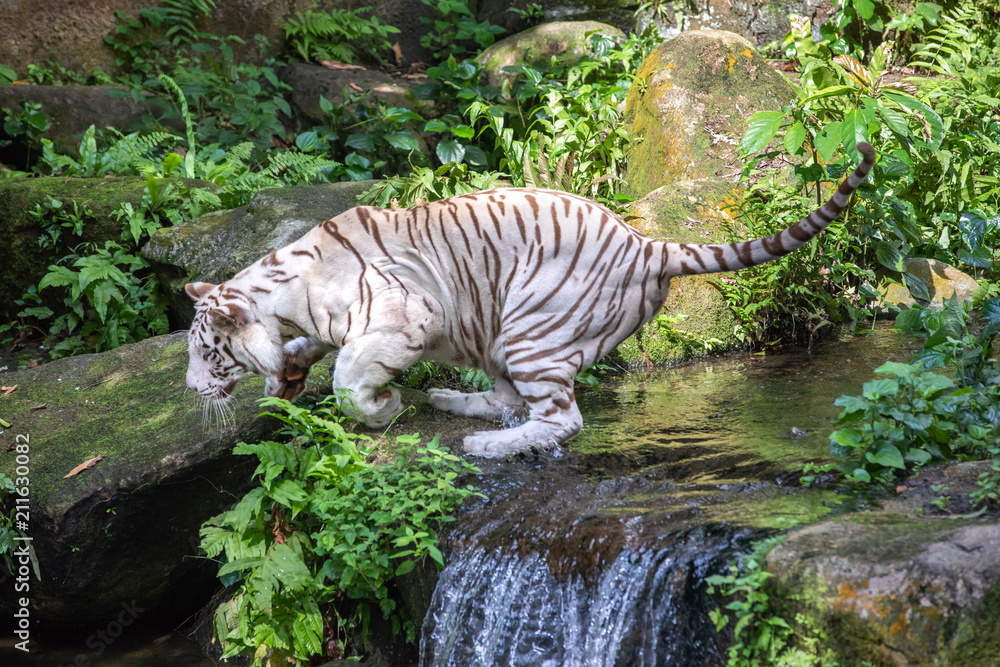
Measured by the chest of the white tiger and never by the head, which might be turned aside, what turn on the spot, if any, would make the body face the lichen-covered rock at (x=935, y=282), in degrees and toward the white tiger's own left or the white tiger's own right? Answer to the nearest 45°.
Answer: approximately 135° to the white tiger's own right

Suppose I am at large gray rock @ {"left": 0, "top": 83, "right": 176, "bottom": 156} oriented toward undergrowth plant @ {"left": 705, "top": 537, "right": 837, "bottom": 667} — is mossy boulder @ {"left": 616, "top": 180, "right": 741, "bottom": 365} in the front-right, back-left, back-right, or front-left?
front-left

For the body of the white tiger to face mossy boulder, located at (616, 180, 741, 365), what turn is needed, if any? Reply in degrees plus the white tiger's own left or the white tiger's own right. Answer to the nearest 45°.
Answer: approximately 135° to the white tiger's own right

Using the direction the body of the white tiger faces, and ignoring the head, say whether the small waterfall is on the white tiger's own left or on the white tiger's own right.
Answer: on the white tiger's own left

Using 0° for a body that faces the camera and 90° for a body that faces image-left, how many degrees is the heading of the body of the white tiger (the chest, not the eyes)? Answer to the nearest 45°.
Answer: approximately 90°

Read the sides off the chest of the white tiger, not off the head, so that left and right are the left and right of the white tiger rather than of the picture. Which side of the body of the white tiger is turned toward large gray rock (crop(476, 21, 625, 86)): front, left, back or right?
right

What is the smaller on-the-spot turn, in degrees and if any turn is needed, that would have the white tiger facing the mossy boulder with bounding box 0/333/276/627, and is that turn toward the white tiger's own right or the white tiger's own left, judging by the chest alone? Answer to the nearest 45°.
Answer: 0° — it already faces it

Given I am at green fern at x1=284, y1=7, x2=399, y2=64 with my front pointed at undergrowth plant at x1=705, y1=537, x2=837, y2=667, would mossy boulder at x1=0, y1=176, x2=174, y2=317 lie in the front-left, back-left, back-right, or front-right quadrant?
front-right

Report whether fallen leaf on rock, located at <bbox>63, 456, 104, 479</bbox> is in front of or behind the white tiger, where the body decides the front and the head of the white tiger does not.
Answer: in front

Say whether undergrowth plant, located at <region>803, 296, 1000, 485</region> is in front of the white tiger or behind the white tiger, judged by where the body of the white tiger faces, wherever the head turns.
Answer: behind

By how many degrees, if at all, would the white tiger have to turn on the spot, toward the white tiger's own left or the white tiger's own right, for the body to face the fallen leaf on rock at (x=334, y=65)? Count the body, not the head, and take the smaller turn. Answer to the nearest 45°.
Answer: approximately 90° to the white tiger's own right

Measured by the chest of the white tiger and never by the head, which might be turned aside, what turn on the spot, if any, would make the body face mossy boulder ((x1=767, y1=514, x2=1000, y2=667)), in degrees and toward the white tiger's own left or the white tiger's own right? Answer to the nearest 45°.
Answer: approximately 135° to the white tiger's own left

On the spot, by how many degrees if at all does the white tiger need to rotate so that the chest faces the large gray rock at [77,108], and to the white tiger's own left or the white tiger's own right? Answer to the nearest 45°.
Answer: approximately 45° to the white tiger's own right

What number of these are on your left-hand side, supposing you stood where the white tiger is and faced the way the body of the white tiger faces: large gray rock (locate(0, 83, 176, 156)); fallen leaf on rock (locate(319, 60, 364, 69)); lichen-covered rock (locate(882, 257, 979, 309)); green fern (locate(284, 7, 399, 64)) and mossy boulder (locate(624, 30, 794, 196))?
0
